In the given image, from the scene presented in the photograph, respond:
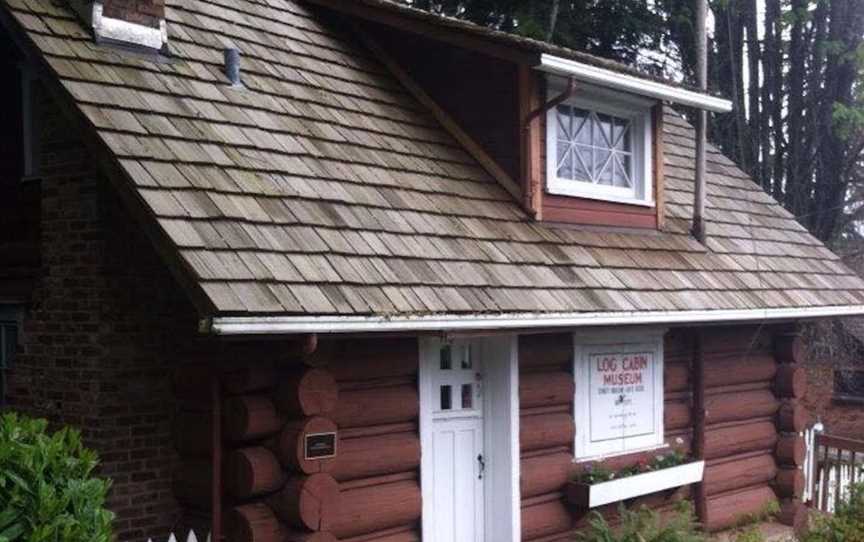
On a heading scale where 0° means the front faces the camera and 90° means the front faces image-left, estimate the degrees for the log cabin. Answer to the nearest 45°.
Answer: approximately 315°

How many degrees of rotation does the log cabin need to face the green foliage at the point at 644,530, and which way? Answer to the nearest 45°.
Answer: approximately 45° to its left

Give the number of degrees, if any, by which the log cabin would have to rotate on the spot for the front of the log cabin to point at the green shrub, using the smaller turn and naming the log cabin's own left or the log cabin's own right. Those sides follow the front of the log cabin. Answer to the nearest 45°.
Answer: approximately 90° to the log cabin's own right
